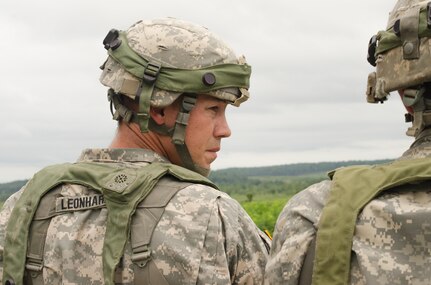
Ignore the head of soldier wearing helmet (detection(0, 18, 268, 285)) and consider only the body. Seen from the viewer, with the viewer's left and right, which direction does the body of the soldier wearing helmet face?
facing away from the viewer and to the right of the viewer

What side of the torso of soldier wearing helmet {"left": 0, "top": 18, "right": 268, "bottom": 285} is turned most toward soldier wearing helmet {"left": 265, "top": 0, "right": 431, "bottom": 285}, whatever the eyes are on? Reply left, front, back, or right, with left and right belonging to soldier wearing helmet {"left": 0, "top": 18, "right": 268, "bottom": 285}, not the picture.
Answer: right

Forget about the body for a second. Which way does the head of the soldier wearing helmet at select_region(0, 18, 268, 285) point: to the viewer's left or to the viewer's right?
to the viewer's right
